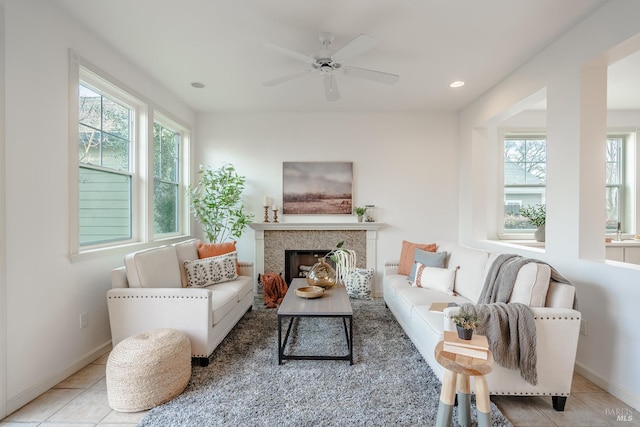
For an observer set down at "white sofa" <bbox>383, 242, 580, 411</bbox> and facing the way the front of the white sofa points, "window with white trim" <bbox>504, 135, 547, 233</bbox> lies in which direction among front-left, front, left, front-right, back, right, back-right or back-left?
back-right

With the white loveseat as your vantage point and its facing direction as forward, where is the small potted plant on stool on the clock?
The small potted plant on stool is roughly at 12 o'clock from the white loveseat.

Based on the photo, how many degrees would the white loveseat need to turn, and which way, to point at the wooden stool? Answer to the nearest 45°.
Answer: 0° — it already faces it

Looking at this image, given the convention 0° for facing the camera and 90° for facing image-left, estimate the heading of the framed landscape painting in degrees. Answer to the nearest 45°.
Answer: approximately 0°

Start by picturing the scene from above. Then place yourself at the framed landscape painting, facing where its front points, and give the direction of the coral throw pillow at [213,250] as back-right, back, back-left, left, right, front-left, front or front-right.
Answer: front-right

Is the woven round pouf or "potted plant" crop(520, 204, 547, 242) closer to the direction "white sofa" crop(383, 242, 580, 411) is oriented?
the woven round pouf

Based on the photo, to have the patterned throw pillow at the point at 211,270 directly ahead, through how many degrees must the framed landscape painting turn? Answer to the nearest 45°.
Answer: approximately 45° to its right

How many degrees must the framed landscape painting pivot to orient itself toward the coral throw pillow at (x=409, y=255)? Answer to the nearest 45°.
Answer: approximately 45° to its left

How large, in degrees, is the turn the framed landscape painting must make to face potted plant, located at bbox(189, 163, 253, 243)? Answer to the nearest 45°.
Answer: approximately 90° to its right

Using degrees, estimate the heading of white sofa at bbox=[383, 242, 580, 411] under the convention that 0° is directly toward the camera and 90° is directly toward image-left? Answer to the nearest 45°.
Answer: approximately 45°

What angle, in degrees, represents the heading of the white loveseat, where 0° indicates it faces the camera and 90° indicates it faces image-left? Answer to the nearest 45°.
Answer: approximately 315°
